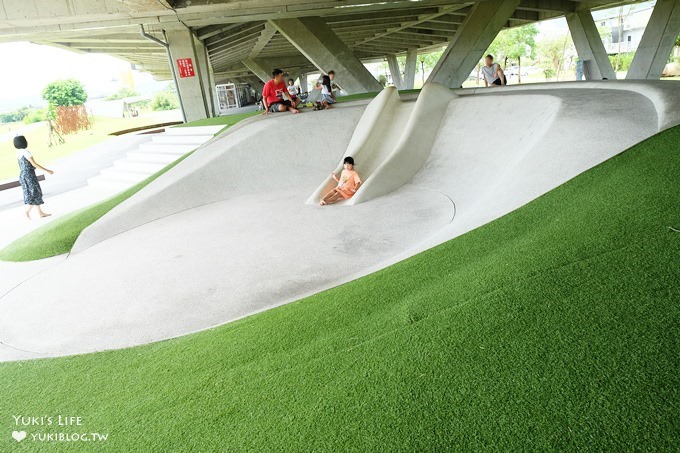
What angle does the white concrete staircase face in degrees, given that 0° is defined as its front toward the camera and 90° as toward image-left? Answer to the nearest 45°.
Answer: approximately 45°

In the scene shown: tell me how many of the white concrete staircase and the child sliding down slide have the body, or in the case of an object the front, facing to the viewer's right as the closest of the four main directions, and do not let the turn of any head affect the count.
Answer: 0

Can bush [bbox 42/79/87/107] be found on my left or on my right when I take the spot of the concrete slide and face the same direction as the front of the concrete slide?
on my right

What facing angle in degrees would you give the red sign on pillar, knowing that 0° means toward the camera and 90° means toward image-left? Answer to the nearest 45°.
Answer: approximately 0°

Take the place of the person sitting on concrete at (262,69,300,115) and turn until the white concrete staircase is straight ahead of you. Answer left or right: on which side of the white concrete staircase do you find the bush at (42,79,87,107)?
right

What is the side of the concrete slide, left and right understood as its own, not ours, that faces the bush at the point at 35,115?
right

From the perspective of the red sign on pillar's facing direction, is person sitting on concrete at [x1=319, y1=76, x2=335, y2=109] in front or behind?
in front

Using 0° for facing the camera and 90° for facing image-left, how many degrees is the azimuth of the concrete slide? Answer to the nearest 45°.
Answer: approximately 45°

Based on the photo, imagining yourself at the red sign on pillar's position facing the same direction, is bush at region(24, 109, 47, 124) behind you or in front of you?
behind
